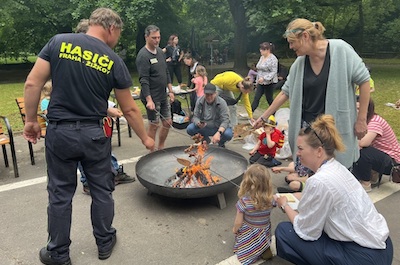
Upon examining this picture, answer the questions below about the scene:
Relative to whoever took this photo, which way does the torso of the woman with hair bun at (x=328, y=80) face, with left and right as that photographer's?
facing the viewer and to the left of the viewer

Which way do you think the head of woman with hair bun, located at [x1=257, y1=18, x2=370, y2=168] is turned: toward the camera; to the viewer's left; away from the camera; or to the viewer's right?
to the viewer's left

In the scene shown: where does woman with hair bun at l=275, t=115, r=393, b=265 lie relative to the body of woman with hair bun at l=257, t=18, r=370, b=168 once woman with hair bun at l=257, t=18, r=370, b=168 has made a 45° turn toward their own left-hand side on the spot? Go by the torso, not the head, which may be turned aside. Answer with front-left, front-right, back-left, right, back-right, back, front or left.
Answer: front

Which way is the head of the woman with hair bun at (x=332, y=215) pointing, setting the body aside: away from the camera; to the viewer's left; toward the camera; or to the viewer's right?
to the viewer's left

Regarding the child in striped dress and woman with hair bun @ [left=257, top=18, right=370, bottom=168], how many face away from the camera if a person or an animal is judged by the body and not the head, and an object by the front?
1

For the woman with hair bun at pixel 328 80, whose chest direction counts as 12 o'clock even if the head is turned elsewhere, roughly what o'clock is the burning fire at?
The burning fire is roughly at 2 o'clock from the woman with hair bun.

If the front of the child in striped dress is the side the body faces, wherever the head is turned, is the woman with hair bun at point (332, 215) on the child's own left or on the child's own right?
on the child's own right

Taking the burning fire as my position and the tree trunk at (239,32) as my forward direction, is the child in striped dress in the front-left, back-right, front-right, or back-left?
back-right

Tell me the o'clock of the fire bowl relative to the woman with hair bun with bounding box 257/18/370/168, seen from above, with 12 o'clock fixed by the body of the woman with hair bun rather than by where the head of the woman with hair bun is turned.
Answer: The fire bowl is roughly at 2 o'clock from the woman with hair bun.

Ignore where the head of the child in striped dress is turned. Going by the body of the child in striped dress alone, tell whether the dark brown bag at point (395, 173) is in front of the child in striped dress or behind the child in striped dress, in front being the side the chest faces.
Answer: in front

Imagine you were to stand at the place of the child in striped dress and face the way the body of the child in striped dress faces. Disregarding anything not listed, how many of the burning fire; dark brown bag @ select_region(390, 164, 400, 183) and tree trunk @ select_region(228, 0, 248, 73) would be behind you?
0

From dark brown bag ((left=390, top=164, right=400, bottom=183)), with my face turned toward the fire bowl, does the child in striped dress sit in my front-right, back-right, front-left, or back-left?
front-left

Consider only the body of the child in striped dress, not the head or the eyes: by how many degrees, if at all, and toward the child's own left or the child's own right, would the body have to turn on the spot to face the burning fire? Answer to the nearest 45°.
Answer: approximately 45° to the child's own left

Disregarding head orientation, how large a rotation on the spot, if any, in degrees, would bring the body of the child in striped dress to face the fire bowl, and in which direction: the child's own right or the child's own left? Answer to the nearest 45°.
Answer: approximately 45° to the child's own left

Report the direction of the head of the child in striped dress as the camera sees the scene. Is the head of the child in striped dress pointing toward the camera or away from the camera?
away from the camera

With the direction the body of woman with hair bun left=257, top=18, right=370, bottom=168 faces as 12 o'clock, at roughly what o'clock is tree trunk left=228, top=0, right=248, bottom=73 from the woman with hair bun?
The tree trunk is roughly at 4 o'clock from the woman with hair bun.

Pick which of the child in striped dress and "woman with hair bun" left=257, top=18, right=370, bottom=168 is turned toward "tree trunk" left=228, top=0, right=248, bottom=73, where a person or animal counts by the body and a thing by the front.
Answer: the child in striped dress

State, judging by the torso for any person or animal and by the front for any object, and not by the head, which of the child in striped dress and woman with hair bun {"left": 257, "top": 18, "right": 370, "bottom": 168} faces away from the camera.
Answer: the child in striped dress

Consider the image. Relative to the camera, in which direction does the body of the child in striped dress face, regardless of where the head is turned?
away from the camera
